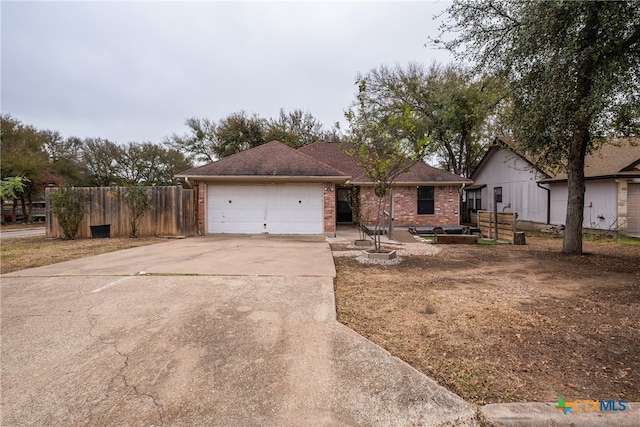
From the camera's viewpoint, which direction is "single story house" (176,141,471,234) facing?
toward the camera

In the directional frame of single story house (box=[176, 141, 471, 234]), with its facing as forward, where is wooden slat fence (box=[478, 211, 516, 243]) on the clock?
The wooden slat fence is roughly at 9 o'clock from the single story house.

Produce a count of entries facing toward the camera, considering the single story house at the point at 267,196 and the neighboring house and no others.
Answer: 2

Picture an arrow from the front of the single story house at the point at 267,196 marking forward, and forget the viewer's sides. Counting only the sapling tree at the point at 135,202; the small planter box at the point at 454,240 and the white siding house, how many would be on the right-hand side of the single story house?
1

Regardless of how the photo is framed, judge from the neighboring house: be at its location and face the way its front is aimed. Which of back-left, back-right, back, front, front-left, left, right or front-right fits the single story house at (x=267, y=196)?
front-right

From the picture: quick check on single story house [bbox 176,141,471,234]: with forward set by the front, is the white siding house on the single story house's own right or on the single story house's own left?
on the single story house's own left

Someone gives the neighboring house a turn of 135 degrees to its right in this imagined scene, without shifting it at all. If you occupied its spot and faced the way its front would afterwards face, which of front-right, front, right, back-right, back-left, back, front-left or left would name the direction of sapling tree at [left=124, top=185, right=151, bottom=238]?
left

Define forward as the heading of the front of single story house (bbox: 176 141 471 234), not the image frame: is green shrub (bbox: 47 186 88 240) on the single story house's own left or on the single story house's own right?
on the single story house's own right

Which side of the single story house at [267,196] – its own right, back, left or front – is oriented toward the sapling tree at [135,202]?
right

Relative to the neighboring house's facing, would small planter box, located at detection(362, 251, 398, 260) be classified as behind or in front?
in front

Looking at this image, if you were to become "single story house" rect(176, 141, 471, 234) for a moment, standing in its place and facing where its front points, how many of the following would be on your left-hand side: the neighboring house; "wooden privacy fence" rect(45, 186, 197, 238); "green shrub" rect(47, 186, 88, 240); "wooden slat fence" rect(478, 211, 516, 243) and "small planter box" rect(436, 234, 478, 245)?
3

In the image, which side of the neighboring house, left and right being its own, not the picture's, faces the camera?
front

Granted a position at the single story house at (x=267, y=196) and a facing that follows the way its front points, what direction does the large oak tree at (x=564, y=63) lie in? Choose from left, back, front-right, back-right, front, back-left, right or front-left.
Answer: front-left

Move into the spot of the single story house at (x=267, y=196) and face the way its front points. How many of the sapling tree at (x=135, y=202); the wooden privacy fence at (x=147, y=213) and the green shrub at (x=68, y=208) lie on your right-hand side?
3
